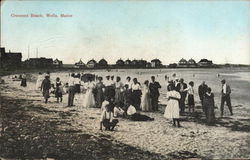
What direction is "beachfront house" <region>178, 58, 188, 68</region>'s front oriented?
toward the camera

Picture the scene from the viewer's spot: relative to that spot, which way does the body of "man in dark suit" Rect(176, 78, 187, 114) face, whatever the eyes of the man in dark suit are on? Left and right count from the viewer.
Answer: facing the viewer

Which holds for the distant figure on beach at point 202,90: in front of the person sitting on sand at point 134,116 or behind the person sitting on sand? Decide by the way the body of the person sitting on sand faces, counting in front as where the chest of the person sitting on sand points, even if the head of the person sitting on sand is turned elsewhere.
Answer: in front

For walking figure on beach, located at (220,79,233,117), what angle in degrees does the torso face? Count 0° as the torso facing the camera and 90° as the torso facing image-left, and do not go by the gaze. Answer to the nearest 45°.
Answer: approximately 45°

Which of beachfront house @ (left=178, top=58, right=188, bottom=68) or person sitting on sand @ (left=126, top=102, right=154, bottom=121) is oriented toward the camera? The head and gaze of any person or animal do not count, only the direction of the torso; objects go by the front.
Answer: the beachfront house

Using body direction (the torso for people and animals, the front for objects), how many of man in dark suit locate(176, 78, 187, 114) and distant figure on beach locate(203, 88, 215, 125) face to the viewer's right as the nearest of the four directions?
0

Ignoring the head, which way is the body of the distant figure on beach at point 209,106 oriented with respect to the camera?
toward the camera

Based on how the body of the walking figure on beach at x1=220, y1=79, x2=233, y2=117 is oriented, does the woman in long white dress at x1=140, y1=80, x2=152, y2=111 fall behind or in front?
in front
